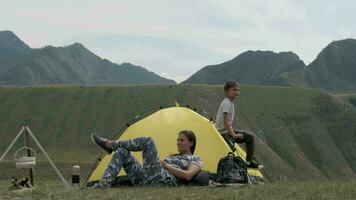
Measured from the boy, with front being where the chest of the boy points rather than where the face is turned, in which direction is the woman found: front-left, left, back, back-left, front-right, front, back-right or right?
back-right

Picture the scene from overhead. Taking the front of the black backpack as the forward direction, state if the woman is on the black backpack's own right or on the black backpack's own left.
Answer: on the black backpack's own right

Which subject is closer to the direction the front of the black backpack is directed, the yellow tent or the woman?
the woman

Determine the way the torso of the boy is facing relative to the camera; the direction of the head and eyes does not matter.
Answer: to the viewer's right

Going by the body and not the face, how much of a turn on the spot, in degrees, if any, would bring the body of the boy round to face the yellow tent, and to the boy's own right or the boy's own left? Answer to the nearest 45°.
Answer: approximately 135° to the boy's own left

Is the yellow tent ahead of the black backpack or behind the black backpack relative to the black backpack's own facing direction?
behind

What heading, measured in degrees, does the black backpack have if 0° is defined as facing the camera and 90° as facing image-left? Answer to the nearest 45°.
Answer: approximately 0°
